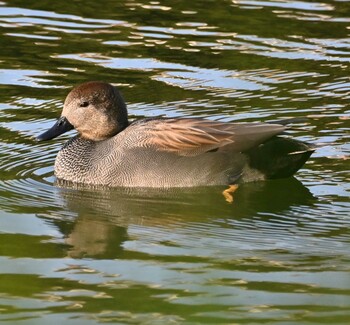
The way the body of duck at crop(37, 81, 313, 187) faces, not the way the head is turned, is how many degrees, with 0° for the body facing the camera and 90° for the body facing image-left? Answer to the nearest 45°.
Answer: approximately 90°
